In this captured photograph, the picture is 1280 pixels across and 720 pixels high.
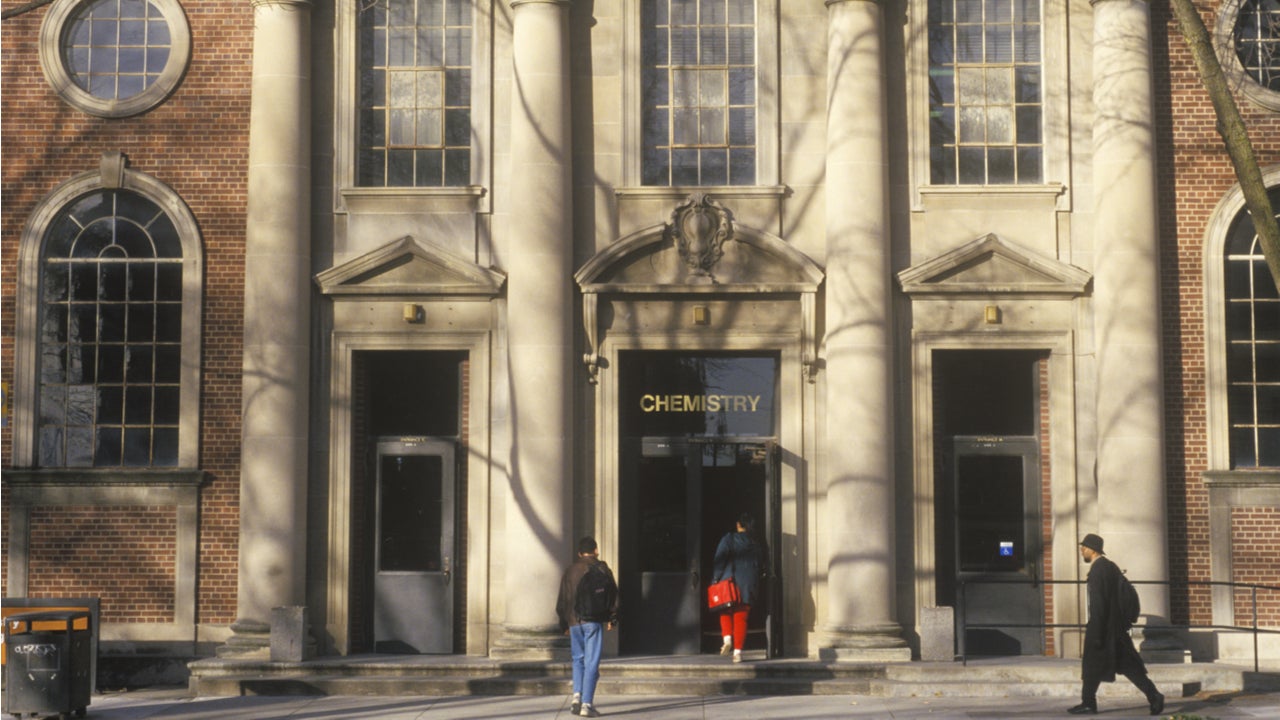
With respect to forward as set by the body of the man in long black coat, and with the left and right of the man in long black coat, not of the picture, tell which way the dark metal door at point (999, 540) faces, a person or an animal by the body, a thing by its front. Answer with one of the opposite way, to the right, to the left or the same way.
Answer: to the left

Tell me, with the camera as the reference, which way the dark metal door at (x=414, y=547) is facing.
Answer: facing the viewer

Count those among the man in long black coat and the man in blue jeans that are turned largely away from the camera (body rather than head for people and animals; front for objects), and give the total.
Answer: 1

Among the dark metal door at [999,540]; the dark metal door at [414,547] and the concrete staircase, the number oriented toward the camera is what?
3

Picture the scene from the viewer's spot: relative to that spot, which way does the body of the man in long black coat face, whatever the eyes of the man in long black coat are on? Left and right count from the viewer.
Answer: facing to the left of the viewer

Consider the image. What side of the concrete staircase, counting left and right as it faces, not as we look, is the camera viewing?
front

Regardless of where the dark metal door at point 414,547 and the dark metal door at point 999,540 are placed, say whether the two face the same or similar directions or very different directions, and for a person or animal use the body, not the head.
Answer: same or similar directions

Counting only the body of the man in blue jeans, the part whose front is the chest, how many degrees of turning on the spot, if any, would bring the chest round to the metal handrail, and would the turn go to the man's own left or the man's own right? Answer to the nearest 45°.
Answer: approximately 45° to the man's own right

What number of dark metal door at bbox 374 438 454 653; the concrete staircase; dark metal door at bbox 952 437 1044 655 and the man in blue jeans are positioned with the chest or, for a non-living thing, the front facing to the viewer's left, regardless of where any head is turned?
0

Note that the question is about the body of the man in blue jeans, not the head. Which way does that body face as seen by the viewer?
away from the camera

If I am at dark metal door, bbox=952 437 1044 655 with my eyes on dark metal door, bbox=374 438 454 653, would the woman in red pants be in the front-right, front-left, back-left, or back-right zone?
front-left

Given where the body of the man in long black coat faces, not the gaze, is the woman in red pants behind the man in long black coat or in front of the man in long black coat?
in front

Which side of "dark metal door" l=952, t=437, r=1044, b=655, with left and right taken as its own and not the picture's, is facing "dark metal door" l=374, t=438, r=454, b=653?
right

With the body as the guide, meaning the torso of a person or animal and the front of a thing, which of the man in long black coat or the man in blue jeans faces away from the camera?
the man in blue jeans

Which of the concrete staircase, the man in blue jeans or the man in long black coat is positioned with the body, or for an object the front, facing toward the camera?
the concrete staircase

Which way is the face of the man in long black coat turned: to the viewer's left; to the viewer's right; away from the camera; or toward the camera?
to the viewer's left

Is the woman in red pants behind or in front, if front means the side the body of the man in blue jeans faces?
in front
